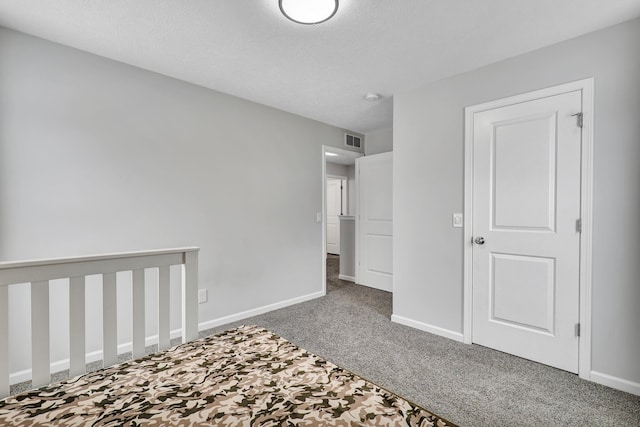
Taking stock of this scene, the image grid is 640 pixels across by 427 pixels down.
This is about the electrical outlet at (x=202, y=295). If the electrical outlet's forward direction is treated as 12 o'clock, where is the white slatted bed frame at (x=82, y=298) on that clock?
The white slatted bed frame is roughly at 2 o'clock from the electrical outlet.

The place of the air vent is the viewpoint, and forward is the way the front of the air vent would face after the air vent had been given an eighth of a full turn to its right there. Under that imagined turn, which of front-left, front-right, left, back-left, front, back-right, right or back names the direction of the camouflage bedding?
front

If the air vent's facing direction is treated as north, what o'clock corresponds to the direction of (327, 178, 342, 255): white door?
The white door is roughly at 7 o'clock from the air vent.

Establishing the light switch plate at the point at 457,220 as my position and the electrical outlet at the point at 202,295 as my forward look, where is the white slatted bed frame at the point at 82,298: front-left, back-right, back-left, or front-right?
front-left

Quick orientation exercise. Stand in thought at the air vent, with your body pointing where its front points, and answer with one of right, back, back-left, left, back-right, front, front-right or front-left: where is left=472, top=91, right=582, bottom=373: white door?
front

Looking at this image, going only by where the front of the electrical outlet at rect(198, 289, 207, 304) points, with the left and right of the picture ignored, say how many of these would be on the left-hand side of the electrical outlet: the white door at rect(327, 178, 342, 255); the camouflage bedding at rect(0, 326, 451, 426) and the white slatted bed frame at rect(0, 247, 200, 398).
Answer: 1

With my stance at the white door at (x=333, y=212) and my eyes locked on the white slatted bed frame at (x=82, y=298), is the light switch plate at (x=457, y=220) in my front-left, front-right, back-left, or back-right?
front-left

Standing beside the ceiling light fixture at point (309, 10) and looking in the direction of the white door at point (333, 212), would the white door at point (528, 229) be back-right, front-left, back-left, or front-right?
front-right

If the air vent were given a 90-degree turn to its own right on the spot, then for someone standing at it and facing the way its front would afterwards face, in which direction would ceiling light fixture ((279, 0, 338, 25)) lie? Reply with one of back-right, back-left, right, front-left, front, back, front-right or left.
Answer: front-left

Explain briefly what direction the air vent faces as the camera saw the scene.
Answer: facing the viewer and to the right of the viewer

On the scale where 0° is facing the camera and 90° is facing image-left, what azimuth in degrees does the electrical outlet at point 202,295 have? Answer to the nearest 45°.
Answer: approximately 315°

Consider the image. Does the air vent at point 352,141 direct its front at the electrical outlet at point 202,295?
no

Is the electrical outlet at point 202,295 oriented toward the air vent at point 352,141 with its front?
no

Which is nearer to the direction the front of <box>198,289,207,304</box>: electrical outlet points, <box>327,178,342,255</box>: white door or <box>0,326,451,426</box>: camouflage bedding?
the camouflage bedding

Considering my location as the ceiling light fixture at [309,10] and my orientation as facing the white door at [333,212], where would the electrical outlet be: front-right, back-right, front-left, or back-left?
front-left

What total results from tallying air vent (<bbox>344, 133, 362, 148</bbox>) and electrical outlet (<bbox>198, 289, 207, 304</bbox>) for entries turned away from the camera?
0

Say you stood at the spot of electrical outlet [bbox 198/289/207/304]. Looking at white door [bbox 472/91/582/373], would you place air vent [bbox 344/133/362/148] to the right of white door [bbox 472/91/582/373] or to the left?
left
